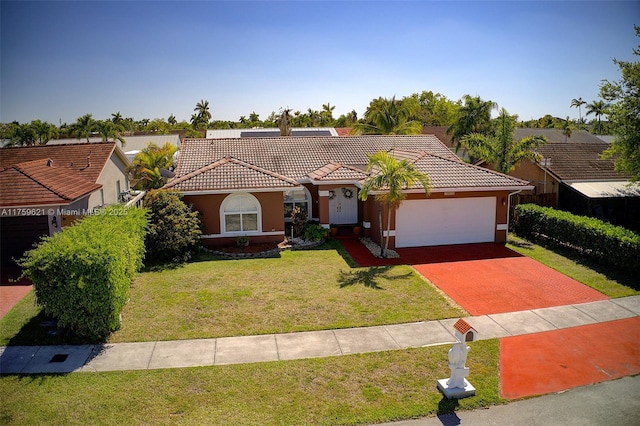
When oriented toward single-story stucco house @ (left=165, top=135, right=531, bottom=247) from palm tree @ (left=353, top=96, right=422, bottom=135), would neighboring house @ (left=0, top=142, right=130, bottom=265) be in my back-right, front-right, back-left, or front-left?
front-right

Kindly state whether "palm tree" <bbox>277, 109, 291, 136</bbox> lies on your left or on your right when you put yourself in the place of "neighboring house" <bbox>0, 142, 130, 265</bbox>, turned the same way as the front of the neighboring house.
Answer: on your left

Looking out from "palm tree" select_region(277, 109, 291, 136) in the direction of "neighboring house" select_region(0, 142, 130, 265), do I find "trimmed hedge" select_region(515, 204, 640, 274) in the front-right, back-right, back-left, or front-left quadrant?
front-left

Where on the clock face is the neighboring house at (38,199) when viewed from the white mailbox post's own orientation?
The neighboring house is roughly at 5 o'clock from the white mailbox post.

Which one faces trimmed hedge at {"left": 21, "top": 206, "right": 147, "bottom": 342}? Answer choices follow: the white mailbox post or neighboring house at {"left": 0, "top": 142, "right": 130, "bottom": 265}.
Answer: the neighboring house

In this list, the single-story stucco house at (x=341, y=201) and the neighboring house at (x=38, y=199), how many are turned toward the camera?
2

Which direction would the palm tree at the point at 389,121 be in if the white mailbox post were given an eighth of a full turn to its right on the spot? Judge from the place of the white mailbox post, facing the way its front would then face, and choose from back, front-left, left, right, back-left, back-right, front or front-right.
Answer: back

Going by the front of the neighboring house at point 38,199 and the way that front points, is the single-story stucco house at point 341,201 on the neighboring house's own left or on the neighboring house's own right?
on the neighboring house's own left

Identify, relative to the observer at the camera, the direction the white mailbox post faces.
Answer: facing the viewer and to the right of the viewer

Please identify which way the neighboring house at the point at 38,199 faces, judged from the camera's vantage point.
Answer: facing the viewer

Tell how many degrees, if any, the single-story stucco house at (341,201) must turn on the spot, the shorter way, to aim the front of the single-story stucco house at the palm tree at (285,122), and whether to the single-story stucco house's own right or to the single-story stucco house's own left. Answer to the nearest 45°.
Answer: approximately 180°

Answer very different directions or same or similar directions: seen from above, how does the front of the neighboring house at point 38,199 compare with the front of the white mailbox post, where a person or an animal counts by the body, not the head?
same or similar directions

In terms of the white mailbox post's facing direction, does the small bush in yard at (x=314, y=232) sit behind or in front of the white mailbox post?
behind

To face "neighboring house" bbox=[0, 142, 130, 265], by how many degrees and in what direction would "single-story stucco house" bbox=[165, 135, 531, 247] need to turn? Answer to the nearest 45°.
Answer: approximately 90° to its right

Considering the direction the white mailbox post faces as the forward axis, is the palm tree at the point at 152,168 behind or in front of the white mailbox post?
behind

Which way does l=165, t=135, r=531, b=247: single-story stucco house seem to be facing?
toward the camera

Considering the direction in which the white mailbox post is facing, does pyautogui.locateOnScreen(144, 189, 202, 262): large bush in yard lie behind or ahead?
behind

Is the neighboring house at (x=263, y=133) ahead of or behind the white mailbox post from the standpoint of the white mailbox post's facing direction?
behind

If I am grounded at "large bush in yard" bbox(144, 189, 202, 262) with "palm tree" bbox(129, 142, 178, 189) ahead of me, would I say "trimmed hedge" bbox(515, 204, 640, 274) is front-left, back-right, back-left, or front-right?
back-right
